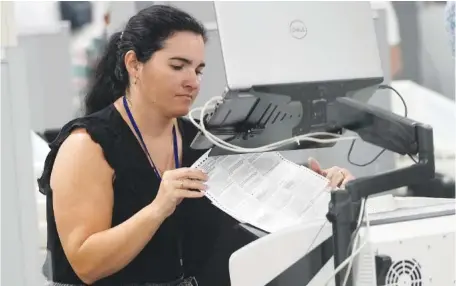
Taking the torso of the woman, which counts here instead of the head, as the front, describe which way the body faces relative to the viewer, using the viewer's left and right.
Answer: facing the viewer and to the right of the viewer
